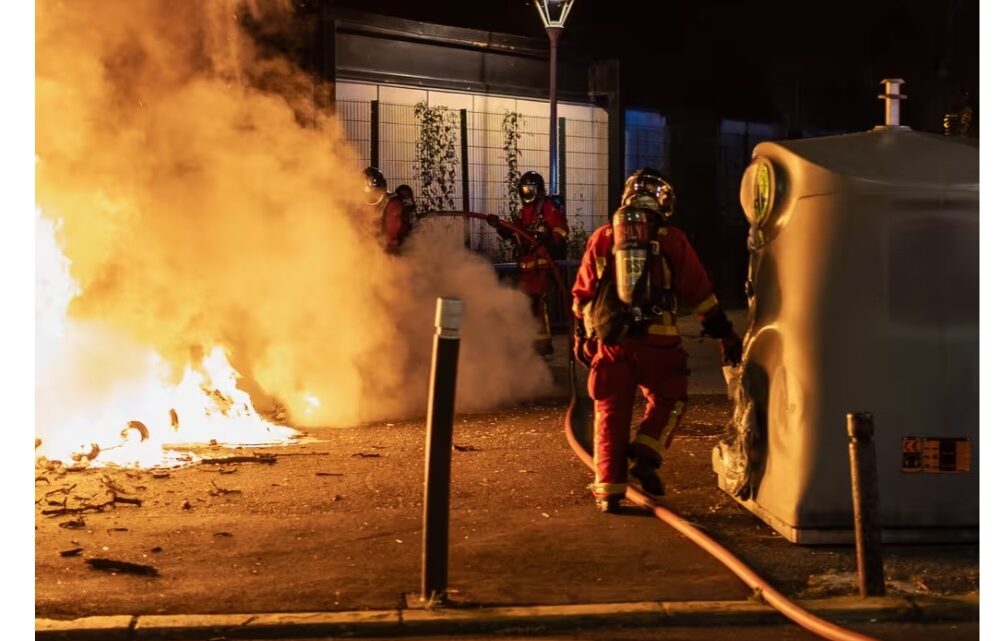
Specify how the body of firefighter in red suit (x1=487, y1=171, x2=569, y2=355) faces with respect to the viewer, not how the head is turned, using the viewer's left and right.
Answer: facing the viewer and to the left of the viewer

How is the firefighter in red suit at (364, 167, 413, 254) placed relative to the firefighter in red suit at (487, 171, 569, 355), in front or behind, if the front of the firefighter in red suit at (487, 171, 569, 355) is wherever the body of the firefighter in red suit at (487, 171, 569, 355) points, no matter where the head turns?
in front

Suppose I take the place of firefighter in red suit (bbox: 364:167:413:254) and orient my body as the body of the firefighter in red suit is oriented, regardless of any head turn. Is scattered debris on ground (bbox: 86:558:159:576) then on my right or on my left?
on my left

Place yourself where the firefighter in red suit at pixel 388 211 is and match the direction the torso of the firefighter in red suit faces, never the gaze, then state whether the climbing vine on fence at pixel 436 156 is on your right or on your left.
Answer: on your right

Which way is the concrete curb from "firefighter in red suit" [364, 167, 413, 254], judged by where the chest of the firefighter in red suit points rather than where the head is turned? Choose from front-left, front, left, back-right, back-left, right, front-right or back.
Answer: left

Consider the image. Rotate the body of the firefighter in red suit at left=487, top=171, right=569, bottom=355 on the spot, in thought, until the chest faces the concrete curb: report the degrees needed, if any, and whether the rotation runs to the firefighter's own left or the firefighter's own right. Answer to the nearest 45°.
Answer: approximately 45° to the firefighter's own left

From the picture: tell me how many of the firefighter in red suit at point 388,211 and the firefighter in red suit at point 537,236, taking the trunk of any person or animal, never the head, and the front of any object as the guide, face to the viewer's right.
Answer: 0

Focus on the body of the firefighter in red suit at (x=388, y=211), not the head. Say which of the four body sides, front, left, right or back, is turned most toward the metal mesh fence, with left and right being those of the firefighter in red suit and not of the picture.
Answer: right

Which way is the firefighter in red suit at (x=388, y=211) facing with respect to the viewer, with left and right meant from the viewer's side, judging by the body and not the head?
facing to the left of the viewer

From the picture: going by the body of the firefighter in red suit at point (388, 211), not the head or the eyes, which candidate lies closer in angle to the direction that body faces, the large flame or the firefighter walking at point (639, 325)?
the large flame
